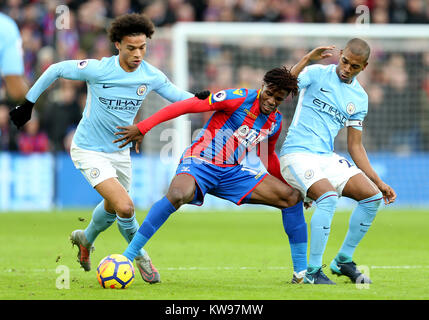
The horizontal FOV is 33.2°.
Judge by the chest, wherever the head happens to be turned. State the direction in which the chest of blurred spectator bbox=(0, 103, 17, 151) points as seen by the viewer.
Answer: toward the camera

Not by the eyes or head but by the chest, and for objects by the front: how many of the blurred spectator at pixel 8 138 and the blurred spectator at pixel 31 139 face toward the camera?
2

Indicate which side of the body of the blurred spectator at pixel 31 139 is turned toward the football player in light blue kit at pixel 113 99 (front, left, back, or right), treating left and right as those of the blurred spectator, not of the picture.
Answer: front

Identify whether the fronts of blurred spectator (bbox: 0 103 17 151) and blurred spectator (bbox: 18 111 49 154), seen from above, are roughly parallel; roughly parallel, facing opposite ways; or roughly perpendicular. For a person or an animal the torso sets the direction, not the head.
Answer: roughly parallel

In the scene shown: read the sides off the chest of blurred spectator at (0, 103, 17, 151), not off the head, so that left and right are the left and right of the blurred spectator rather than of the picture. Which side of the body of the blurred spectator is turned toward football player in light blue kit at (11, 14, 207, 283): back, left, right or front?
front

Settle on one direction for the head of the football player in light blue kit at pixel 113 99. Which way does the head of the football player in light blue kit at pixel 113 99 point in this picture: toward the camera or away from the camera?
toward the camera

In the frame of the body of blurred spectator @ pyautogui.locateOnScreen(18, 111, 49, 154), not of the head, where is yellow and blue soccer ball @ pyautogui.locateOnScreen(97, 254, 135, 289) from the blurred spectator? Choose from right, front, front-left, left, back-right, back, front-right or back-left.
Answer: front

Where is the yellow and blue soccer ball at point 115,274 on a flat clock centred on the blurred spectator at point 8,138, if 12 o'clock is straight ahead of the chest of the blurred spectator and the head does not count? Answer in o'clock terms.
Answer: The yellow and blue soccer ball is roughly at 12 o'clock from the blurred spectator.

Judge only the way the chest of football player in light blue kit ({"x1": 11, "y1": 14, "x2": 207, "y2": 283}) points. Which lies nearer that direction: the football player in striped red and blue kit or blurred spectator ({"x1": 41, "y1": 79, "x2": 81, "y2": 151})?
the football player in striped red and blue kit

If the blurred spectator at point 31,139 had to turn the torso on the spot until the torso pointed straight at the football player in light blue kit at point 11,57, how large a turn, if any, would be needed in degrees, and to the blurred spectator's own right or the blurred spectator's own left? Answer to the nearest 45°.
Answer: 0° — they already face them

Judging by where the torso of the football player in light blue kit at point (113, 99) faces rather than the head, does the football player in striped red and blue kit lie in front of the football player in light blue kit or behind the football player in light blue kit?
in front

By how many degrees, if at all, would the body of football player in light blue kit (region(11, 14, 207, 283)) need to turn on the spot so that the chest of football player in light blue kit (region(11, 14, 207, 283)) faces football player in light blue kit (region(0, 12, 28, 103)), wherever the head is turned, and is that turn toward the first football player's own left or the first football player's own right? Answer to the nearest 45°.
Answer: approximately 90° to the first football player's own right

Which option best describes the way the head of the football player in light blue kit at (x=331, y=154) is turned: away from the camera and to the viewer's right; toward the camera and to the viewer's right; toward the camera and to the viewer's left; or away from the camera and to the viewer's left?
toward the camera and to the viewer's left
